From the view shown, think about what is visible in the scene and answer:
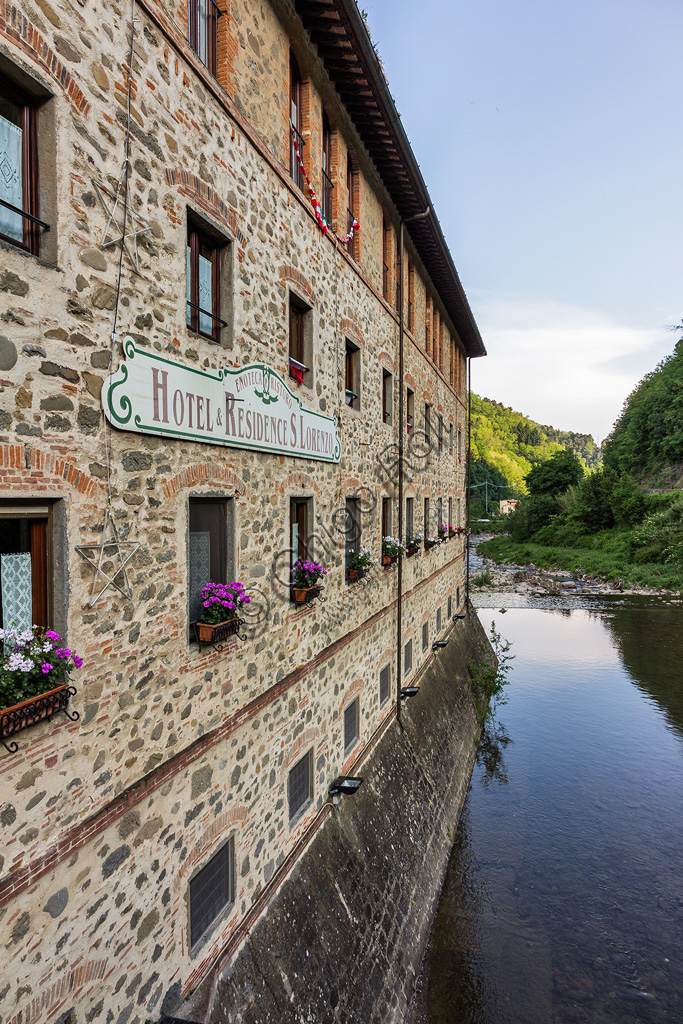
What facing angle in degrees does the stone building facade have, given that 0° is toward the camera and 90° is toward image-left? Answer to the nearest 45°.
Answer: approximately 315°
